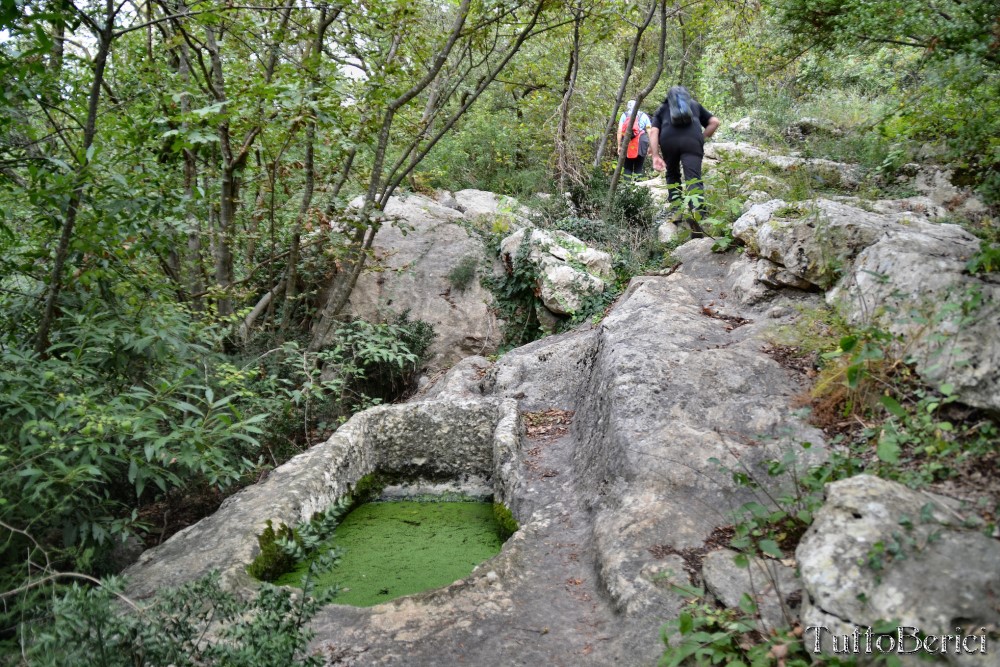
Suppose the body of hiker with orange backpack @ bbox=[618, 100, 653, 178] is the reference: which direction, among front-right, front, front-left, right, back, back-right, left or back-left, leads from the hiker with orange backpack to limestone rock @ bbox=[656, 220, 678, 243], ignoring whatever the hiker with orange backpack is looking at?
back

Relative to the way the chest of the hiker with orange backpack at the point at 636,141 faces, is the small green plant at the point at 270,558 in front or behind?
behind

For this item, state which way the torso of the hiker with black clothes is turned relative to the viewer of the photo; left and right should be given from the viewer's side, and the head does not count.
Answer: facing away from the viewer

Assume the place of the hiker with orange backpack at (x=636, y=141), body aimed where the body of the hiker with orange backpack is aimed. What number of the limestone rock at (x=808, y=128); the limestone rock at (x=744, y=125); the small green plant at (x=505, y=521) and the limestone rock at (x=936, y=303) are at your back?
2

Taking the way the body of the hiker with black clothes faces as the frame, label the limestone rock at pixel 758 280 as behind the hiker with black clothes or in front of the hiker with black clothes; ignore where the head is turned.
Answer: behind

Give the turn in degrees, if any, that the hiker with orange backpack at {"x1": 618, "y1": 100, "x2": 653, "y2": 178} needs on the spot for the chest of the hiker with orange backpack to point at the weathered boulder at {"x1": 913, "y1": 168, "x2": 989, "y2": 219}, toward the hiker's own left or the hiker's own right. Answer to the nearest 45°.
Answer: approximately 135° to the hiker's own right

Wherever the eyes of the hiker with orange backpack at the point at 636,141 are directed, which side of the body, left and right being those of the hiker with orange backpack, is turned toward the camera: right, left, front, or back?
back

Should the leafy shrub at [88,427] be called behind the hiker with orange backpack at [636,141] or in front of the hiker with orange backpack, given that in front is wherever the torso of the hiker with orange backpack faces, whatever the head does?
behind

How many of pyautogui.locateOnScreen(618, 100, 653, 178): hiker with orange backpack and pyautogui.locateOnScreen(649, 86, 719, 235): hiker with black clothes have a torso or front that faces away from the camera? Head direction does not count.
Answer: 2

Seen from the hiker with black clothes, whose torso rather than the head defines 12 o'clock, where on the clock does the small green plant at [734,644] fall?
The small green plant is roughly at 6 o'clock from the hiker with black clothes.

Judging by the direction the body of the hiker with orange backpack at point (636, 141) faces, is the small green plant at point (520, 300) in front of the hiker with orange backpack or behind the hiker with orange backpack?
behind
